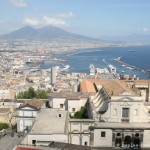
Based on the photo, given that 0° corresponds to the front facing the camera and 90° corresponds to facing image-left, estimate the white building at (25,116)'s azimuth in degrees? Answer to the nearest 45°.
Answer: approximately 0°

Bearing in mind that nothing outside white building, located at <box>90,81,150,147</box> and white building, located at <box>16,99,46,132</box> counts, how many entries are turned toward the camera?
2

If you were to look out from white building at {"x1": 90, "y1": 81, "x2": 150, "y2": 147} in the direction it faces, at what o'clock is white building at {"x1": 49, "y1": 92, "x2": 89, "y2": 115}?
white building at {"x1": 49, "y1": 92, "x2": 89, "y2": 115} is roughly at 4 o'clock from white building at {"x1": 90, "y1": 81, "x2": 150, "y2": 147}.

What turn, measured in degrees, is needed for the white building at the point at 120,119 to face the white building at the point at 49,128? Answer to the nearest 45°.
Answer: approximately 45° to its right

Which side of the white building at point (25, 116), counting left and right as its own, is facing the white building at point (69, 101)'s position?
left

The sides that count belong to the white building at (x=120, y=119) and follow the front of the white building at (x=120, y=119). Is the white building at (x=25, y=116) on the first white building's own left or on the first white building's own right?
on the first white building's own right

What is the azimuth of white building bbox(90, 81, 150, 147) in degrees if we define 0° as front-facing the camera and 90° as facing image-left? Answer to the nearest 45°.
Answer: approximately 0°
